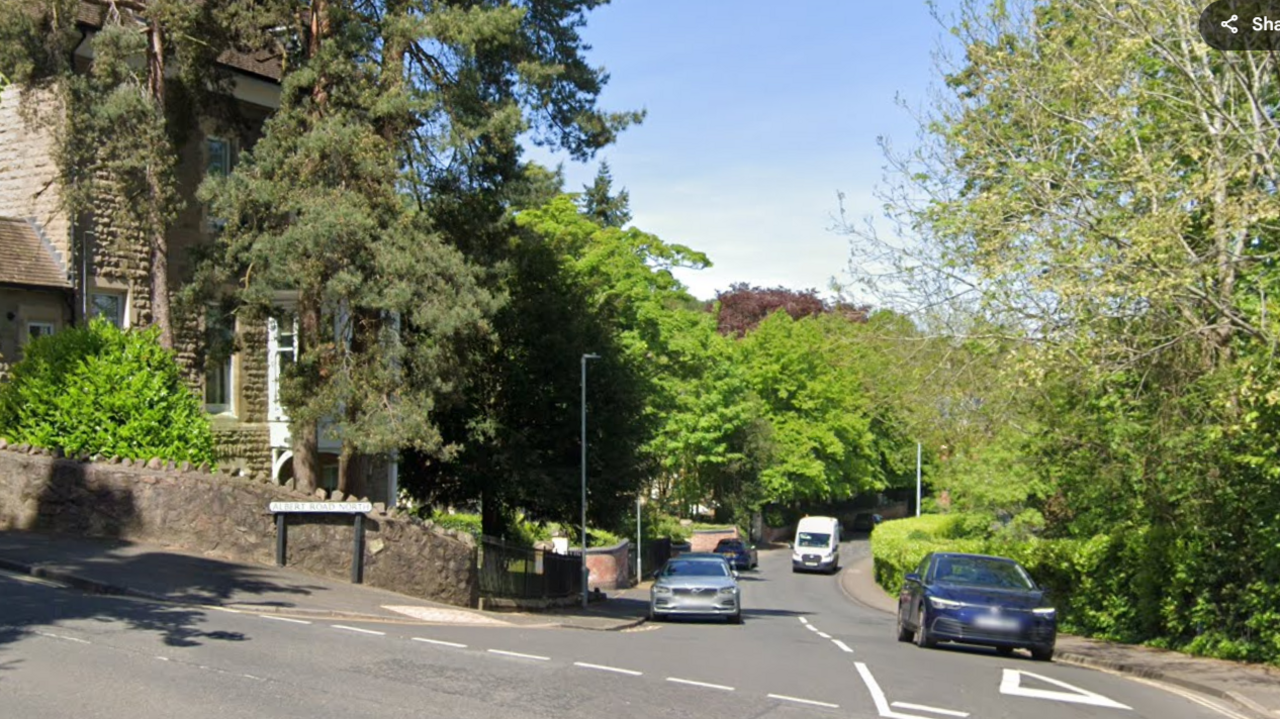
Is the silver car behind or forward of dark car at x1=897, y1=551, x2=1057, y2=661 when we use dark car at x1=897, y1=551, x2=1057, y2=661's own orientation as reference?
behind

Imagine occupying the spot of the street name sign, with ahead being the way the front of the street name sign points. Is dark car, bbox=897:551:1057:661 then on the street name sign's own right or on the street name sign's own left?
on the street name sign's own left

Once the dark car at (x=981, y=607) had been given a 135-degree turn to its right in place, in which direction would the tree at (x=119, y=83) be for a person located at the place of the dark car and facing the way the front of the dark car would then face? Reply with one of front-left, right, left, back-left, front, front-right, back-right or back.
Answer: front-left

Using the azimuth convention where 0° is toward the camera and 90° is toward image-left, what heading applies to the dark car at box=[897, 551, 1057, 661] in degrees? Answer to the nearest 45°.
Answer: approximately 0°

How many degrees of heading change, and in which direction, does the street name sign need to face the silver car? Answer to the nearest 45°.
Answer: approximately 135° to its left

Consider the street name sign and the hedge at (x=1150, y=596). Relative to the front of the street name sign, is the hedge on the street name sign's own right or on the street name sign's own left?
on the street name sign's own left
